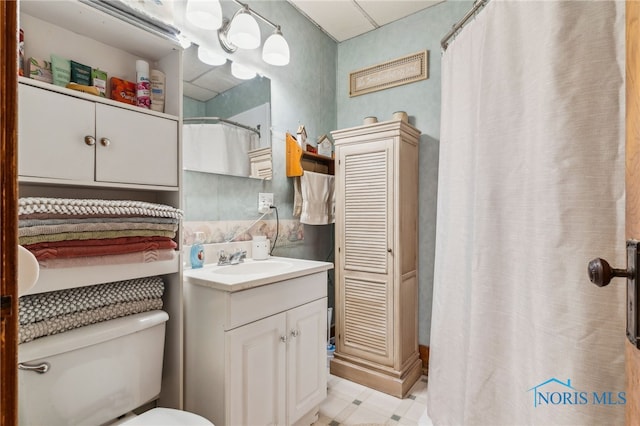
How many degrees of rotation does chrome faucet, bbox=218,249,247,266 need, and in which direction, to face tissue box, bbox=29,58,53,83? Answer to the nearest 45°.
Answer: approximately 90° to its right

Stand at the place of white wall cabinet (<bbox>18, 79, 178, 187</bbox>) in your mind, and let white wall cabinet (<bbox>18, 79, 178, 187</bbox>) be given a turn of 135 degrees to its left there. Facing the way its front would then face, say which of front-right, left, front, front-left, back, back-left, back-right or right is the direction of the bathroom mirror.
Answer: front-right

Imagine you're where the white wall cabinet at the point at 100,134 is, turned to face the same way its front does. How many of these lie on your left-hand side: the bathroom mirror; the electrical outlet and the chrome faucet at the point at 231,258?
3

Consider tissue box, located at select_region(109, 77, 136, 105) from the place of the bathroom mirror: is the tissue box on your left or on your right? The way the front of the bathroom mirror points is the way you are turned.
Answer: on your right

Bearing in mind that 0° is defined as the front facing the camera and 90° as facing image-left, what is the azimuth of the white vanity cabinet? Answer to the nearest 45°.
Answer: approximately 315°

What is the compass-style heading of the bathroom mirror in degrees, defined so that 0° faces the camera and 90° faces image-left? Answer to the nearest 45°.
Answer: approximately 315°

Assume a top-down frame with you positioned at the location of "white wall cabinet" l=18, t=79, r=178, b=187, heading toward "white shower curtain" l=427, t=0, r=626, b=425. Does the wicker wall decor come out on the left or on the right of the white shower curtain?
left

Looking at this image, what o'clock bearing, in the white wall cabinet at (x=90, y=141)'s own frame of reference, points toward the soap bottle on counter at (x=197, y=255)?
The soap bottle on counter is roughly at 9 o'clock from the white wall cabinet.
